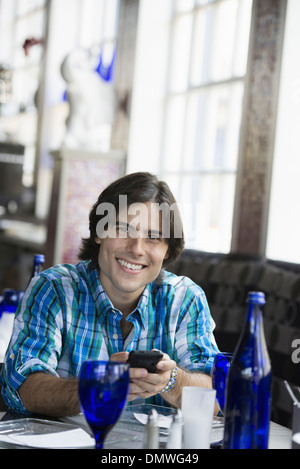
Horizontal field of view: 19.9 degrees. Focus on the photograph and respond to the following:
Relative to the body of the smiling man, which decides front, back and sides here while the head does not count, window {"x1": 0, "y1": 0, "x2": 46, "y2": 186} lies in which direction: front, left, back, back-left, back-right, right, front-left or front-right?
back

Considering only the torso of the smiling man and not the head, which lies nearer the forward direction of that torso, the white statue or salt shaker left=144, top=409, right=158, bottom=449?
the salt shaker

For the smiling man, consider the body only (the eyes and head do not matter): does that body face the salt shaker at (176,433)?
yes

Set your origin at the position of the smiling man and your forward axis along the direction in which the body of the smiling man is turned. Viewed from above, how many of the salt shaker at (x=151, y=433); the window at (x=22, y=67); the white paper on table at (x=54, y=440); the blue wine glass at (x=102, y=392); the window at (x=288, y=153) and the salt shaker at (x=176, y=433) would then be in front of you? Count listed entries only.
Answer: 4

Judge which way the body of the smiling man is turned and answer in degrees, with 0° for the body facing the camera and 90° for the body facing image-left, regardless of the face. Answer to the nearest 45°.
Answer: approximately 0°
